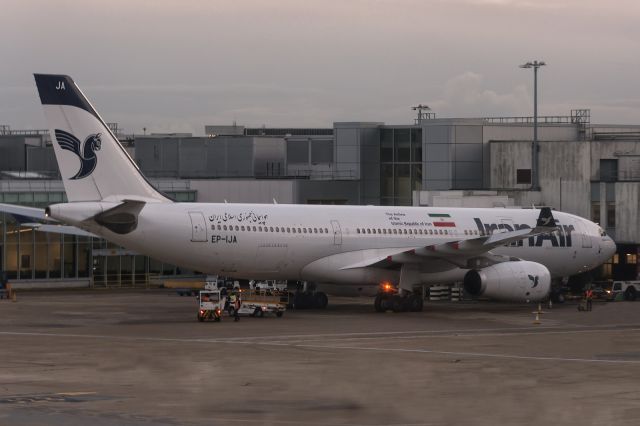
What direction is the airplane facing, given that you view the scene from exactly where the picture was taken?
facing away from the viewer and to the right of the viewer
